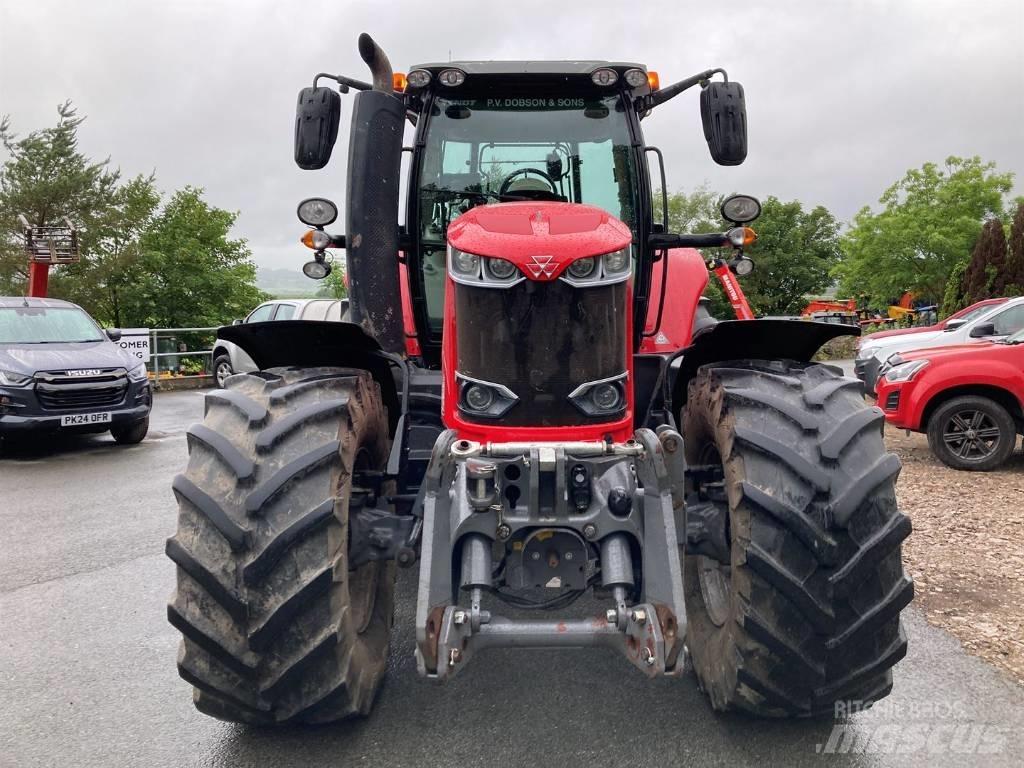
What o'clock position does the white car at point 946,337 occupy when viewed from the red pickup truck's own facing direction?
The white car is roughly at 3 o'clock from the red pickup truck.

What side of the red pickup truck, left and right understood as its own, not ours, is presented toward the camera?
left

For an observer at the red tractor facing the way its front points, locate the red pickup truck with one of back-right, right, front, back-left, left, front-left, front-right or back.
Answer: back-left

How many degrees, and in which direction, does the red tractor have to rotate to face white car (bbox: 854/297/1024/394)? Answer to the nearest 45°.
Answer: approximately 135° to its left

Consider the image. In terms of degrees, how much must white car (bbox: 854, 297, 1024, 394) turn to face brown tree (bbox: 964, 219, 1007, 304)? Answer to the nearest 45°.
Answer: approximately 90° to its right

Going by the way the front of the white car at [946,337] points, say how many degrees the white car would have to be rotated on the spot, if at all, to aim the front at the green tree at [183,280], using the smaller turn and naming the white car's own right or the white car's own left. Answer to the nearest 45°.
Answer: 0° — it already faces it

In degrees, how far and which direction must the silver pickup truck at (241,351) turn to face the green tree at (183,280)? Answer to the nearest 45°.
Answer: approximately 90° to its right

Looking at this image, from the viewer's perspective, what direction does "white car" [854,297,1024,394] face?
to the viewer's left

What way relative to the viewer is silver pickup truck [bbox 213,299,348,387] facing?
to the viewer's left

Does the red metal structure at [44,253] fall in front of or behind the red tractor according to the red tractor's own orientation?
behind
